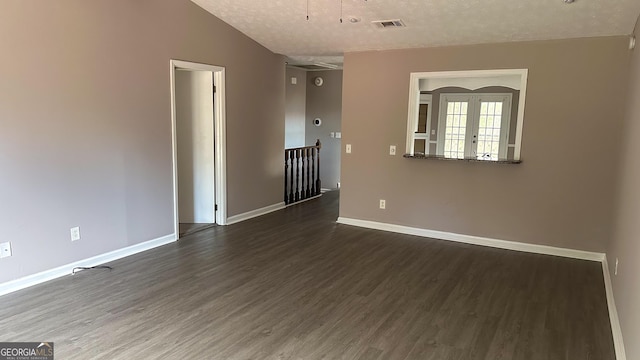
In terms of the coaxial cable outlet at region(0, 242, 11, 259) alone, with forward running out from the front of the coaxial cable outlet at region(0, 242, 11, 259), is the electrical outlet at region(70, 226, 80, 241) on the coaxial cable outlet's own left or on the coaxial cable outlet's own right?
on the coaxial cable outlet's own left

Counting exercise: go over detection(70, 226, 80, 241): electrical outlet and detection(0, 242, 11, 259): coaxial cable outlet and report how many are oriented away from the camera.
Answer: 0

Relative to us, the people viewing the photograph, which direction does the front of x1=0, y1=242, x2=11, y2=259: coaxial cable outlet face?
facing the viewer and to the right of the viewer

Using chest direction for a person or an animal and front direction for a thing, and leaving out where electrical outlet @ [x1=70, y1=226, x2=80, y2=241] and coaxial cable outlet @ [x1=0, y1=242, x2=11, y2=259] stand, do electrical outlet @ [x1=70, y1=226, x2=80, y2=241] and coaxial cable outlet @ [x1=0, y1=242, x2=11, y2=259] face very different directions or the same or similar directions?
same or similar directions

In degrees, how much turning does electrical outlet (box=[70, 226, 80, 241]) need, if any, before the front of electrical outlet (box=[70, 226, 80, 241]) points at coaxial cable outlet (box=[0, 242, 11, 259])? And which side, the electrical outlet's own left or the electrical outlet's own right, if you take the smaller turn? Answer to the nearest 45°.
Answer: approximately 90° to the electrical outlet's own right
